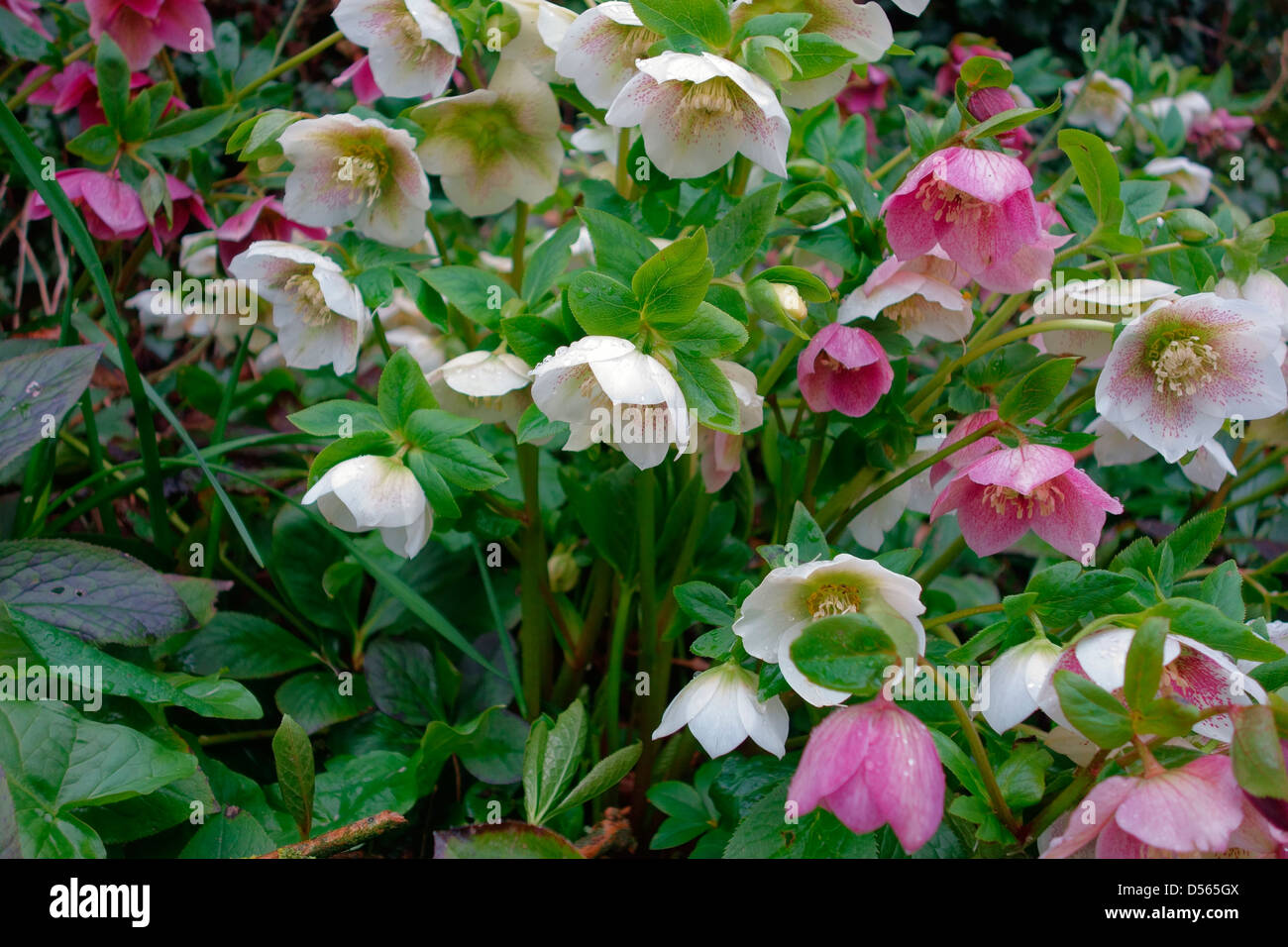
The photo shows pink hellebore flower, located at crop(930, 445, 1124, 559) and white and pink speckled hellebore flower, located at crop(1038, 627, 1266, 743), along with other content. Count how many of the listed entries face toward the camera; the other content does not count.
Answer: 2
